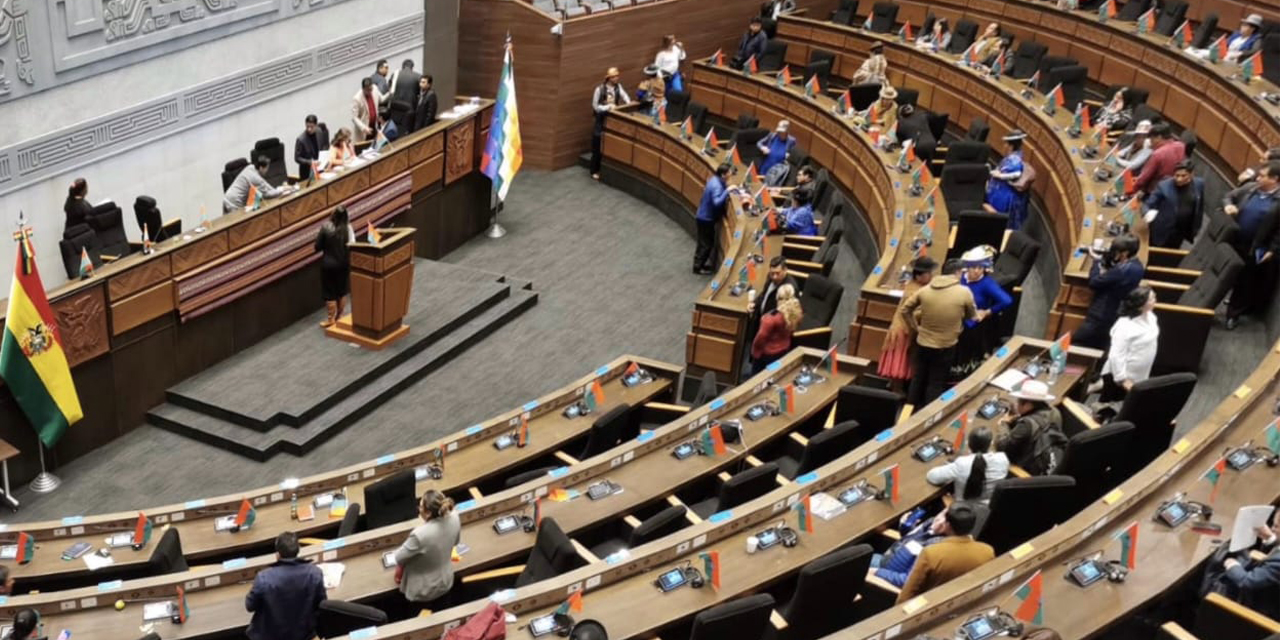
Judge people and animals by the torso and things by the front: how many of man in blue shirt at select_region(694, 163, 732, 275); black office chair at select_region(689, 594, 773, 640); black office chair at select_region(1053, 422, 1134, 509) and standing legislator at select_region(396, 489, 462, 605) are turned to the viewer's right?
1

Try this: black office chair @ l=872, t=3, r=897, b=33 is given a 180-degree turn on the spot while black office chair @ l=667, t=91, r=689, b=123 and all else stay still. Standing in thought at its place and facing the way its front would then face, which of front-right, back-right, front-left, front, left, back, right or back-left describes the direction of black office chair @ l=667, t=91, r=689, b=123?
back

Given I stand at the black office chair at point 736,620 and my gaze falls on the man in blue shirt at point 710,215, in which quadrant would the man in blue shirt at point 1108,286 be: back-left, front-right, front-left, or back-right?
front-right

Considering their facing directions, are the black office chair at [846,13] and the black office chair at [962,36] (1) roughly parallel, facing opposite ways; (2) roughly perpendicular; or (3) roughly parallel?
roughly parallel

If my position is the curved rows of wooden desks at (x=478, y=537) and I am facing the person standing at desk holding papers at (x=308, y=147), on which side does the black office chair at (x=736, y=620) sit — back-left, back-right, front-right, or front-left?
back-right

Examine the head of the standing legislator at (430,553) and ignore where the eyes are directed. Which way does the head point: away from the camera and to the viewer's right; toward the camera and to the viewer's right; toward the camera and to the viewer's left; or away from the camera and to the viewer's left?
away from the camera and to the viewer's left

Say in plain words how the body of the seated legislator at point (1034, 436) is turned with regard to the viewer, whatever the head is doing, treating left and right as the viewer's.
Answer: facing away from the viewer and to the left of the viewer

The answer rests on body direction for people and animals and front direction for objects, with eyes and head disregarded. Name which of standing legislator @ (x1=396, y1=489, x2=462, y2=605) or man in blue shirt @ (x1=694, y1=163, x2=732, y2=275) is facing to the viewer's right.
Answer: the man in blue shirt

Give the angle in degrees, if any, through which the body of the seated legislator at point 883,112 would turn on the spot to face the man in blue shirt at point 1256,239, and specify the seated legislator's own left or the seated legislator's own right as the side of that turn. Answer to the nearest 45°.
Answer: approximately 90° to the seated legislator's own left

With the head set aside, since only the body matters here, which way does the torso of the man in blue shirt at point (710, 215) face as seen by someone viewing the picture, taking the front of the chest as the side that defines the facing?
to the viewer's right

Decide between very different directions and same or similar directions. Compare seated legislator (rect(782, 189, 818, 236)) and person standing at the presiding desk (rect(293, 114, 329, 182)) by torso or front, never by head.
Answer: very different directions

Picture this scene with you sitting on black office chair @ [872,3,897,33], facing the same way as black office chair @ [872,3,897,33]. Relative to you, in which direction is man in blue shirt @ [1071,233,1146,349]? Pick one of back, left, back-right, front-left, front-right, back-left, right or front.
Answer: front-left

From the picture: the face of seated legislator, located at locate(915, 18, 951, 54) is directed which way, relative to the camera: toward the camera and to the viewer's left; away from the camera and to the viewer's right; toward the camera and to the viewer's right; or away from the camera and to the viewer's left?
toward the camera and to the viewer's left

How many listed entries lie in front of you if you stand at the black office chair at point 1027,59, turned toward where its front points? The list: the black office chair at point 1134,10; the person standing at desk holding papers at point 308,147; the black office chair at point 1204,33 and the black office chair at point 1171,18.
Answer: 1

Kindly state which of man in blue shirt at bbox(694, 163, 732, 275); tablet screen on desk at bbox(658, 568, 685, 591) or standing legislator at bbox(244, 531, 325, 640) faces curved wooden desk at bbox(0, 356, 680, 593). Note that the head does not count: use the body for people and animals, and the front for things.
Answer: the standing legislator

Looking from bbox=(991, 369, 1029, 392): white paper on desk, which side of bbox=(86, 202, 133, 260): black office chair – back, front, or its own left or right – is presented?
front

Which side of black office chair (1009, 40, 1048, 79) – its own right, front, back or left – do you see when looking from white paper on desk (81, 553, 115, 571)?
front

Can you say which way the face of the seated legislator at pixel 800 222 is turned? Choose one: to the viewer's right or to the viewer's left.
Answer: to the viewer's left
